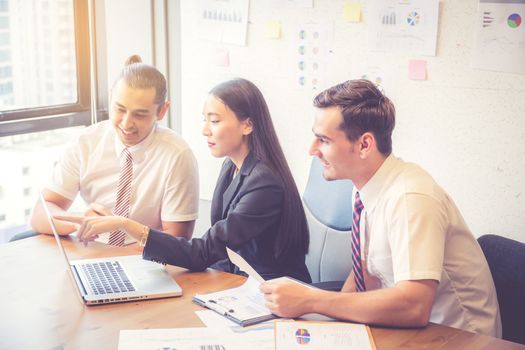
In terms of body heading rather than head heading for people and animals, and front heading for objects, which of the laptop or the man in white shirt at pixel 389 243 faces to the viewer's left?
the man in white shirt

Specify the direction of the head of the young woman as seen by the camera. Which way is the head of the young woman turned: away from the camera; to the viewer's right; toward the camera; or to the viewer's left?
to the viewer's left

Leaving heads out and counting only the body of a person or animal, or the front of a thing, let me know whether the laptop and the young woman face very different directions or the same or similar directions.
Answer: very different directions

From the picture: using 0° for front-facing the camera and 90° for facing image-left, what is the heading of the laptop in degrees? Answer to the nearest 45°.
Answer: approximately 270°

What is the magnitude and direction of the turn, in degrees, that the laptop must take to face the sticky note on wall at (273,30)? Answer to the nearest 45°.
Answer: approximately 45° to its left

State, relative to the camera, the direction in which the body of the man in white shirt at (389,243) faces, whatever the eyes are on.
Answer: to the viewer's left

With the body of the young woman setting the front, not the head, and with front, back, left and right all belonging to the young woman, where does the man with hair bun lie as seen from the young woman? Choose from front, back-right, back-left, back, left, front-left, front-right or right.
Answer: front-right

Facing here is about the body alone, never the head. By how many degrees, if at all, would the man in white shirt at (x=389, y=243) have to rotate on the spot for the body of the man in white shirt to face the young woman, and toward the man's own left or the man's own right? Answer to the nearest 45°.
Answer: approximately 45° to the man's own right

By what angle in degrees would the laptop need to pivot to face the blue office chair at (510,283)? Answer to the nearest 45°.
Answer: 0° — it already faces it

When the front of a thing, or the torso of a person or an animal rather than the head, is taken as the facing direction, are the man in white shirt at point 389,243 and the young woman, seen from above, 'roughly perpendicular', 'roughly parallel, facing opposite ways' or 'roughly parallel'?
roughly parallel

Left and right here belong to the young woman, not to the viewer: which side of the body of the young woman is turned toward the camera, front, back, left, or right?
left

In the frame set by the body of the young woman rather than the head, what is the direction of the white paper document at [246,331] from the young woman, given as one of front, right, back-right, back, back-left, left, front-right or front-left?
left

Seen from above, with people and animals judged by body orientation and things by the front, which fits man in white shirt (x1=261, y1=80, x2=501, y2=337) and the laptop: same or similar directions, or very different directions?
very different directions

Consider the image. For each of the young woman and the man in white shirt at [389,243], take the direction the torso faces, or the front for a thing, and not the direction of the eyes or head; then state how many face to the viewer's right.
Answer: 0

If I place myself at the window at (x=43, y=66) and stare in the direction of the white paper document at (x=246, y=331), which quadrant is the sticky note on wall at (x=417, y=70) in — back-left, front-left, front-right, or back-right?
front-left

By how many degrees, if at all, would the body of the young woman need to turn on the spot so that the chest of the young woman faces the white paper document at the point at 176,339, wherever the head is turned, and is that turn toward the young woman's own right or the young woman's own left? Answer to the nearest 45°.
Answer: approximately 90° to the young woman's own left

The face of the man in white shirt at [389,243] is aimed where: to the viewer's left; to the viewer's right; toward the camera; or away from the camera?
to the viewer's left
